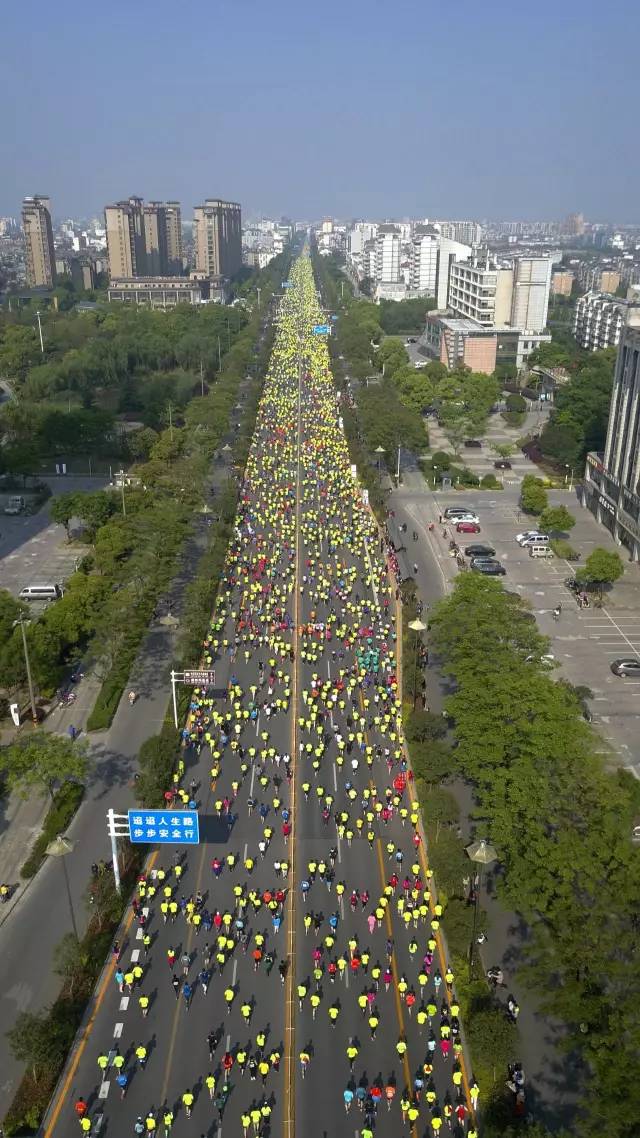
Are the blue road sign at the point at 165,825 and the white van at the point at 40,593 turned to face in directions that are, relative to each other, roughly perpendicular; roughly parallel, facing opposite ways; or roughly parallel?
roughly perpendicular

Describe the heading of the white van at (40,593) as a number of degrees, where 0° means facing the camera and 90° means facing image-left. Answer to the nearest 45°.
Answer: approximately 90°

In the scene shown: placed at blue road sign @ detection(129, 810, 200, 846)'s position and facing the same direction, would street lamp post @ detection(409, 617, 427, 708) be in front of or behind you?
behind

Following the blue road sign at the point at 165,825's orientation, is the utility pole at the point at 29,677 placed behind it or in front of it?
behind

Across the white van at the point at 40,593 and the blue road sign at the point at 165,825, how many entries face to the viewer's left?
1

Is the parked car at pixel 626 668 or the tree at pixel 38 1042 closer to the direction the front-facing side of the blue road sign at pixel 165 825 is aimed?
the tree

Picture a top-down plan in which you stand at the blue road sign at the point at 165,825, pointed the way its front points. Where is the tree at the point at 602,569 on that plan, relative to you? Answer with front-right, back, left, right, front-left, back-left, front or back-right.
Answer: back-left

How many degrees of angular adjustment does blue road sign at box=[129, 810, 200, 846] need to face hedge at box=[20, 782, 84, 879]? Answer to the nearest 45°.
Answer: approximately 135° to its right

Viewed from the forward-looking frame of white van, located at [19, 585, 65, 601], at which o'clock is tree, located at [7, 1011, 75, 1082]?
The tree is roughly at 9 o'clock from the white van.
